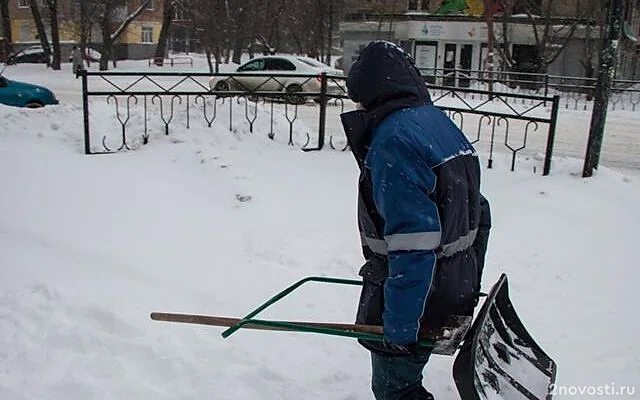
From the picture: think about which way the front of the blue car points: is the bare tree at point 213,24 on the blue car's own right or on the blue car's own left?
on the blue car's own left

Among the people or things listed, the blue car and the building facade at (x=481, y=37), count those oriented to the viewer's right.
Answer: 1

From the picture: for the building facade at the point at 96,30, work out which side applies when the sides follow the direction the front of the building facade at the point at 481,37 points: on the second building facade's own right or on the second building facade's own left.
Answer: on the second building facade's own right

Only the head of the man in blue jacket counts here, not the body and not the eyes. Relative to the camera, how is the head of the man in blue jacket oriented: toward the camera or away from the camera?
away from the camera

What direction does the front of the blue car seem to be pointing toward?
to the viewer's right

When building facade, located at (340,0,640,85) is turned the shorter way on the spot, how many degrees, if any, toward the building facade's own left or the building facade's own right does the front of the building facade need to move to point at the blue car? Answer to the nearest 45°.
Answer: approximately 45° to the building facade's own right

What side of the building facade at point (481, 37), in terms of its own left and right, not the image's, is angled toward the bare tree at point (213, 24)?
right

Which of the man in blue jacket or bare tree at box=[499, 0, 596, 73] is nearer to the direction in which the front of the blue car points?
the bare tree

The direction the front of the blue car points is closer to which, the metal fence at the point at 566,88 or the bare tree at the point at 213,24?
the metal fence

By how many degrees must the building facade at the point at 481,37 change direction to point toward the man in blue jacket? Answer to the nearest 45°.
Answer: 0° — it already faces them
